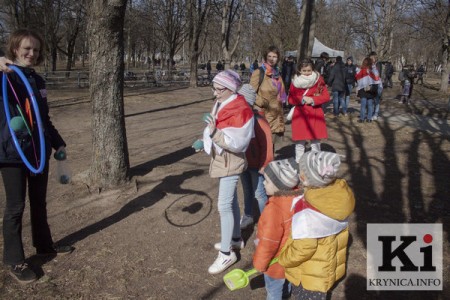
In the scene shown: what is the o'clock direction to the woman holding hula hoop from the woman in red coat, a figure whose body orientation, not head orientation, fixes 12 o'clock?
The woman holding hula hoop is roughly at 1 o'clock from the woman in red coat.

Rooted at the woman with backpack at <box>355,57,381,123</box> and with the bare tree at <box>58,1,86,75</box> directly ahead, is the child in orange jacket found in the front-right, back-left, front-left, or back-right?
back-left

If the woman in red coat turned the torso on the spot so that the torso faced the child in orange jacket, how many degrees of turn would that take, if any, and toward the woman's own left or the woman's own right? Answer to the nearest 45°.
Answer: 0° — they already face them

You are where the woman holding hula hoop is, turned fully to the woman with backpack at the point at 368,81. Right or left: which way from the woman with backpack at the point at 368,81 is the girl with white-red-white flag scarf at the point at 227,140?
right

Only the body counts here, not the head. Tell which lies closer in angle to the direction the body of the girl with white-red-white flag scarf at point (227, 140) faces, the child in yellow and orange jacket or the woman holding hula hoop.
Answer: the woman holding hula hoop

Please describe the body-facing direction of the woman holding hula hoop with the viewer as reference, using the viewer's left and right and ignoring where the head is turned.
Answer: facing the viewer and to the right of the viewer

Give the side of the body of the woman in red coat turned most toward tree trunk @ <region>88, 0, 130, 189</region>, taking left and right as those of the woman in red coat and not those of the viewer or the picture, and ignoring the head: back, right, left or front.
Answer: right
